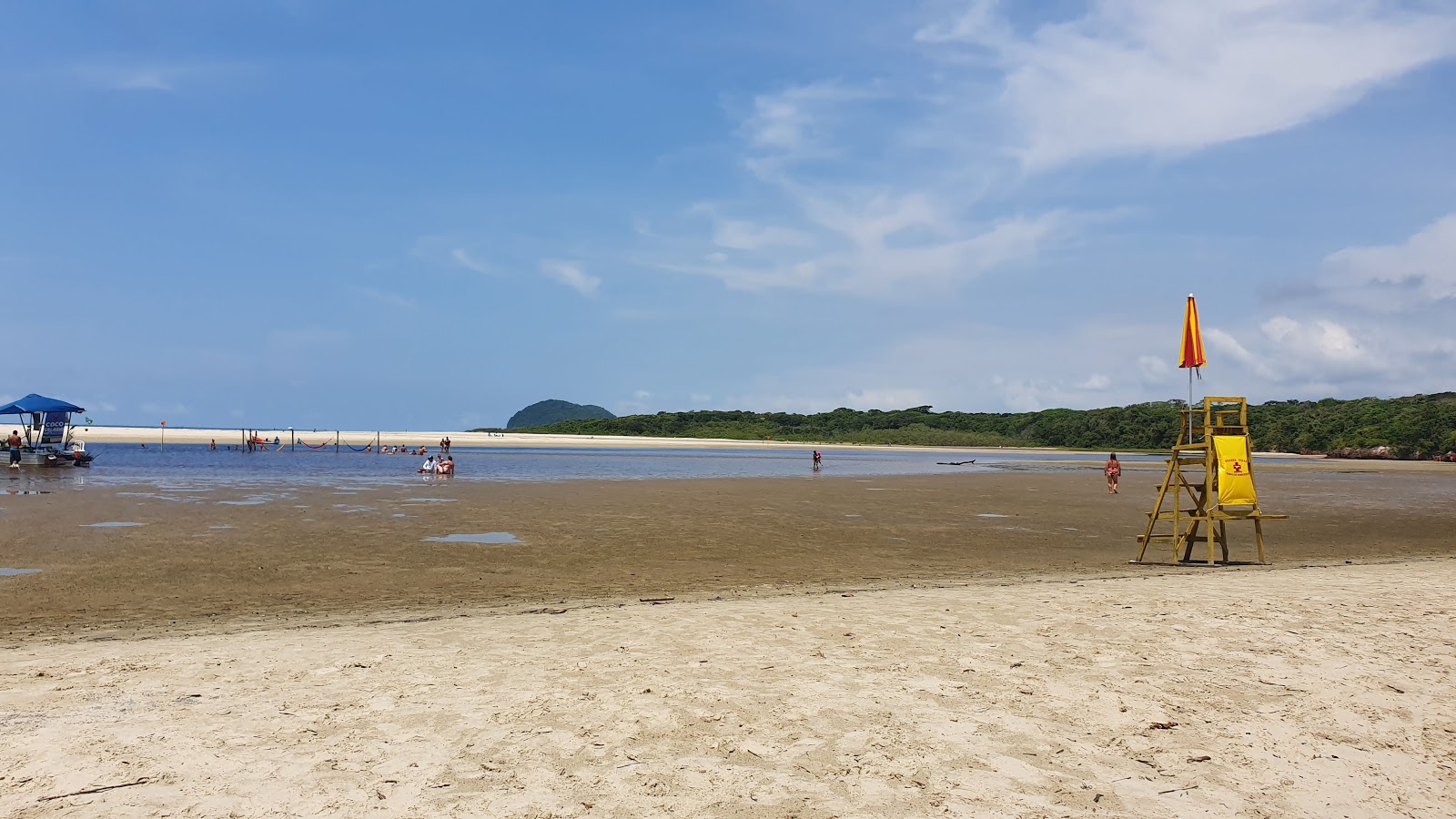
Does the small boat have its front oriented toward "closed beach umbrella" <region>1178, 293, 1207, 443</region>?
no
